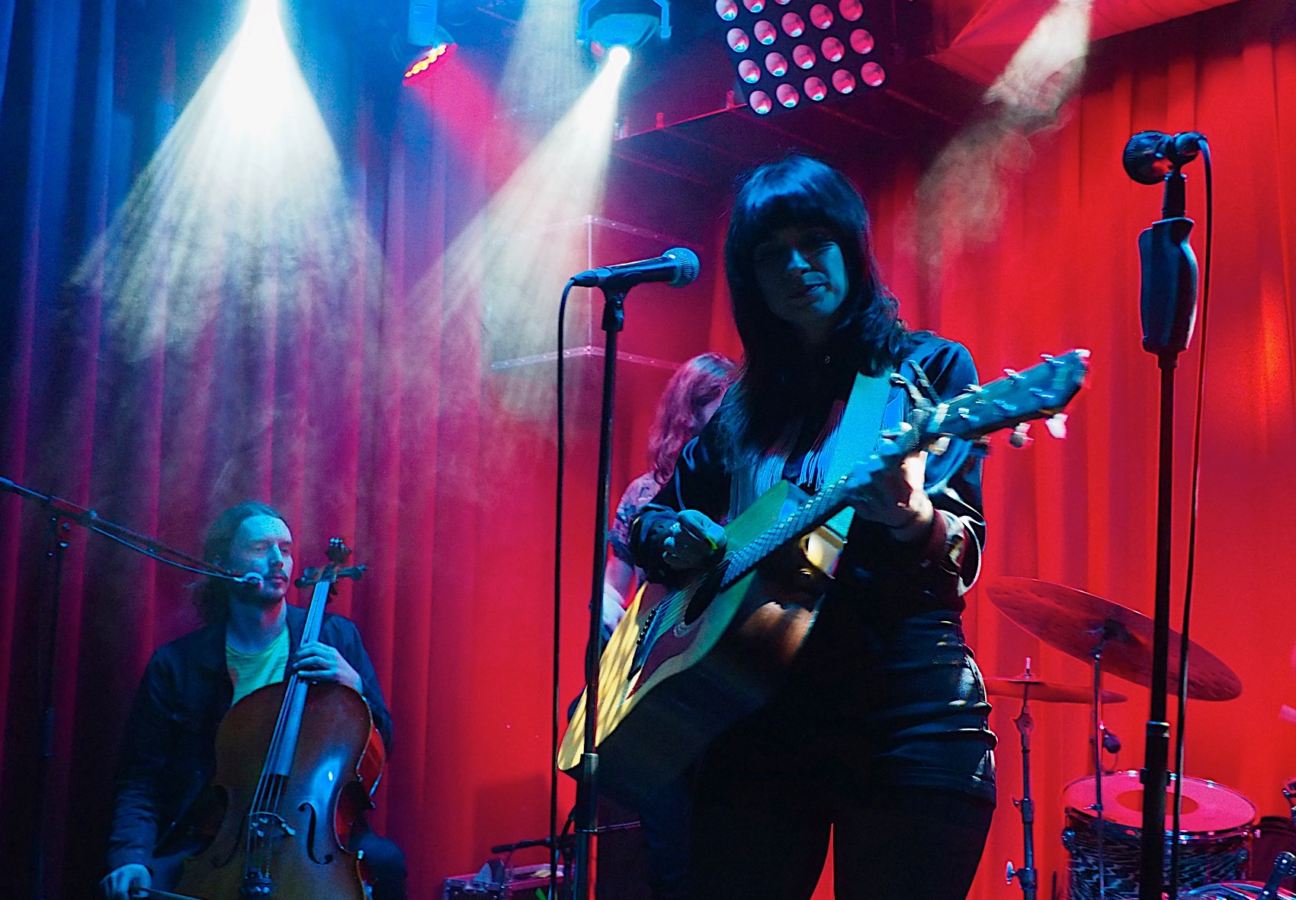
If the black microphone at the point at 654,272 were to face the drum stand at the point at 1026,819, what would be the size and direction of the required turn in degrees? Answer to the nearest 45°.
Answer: approximately 45° to its left

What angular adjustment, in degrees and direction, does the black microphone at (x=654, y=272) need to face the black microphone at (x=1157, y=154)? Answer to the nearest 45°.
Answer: approximately 45° to its right

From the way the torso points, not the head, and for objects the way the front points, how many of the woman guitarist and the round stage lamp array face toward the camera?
2

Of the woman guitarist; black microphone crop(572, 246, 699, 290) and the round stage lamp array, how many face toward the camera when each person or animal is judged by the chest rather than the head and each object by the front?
2

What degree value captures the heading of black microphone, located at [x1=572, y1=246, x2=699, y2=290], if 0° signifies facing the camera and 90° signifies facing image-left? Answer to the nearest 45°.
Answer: approximately 270°

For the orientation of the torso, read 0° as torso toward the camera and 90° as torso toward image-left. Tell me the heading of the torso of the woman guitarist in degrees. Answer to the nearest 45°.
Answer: approximately 0°
